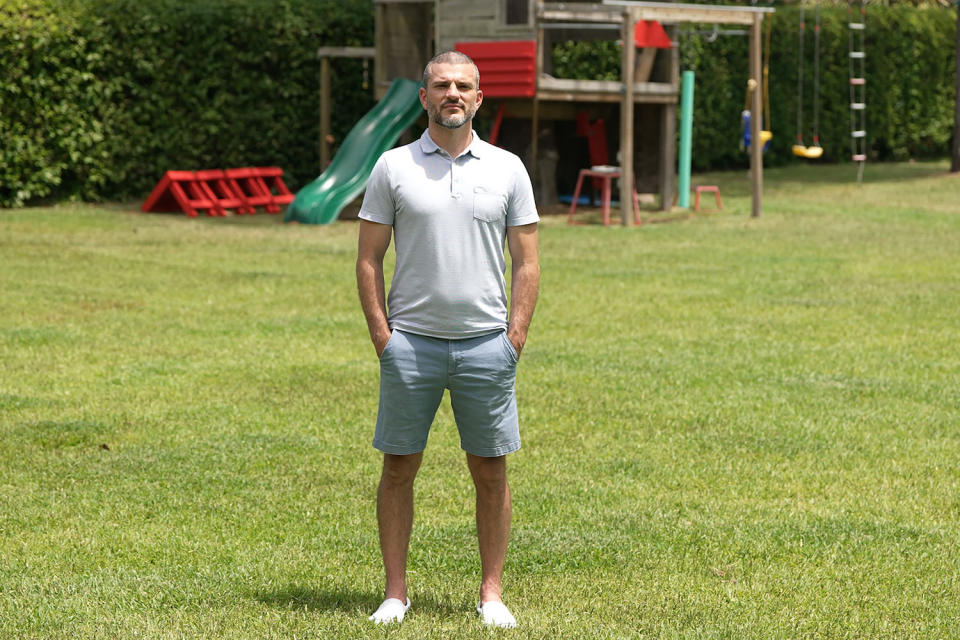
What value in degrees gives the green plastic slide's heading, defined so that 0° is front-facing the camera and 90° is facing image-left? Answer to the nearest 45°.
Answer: approximately 45°

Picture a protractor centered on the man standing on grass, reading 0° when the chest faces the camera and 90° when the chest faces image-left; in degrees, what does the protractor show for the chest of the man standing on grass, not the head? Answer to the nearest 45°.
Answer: approximately 0°

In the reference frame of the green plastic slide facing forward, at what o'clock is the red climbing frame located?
The red climbing frame is roughly at 2 o'clock from the green plastic slide.

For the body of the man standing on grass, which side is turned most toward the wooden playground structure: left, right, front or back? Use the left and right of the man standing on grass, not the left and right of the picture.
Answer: back
